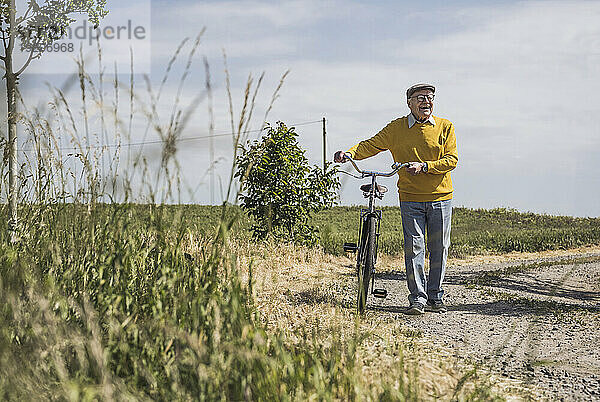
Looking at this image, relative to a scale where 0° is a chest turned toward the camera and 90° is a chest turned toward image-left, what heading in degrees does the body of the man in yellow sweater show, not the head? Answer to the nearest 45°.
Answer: approximately 0°

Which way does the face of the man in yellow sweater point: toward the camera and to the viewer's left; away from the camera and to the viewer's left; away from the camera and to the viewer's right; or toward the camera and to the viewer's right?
toward the camera and to the viewer's right

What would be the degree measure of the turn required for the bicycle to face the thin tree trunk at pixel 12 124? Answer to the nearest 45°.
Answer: approximately 90° to its right

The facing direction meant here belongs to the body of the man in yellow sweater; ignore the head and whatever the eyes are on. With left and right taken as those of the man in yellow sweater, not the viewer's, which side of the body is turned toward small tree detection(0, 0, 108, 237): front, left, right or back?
right

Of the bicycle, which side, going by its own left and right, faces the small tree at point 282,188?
back
